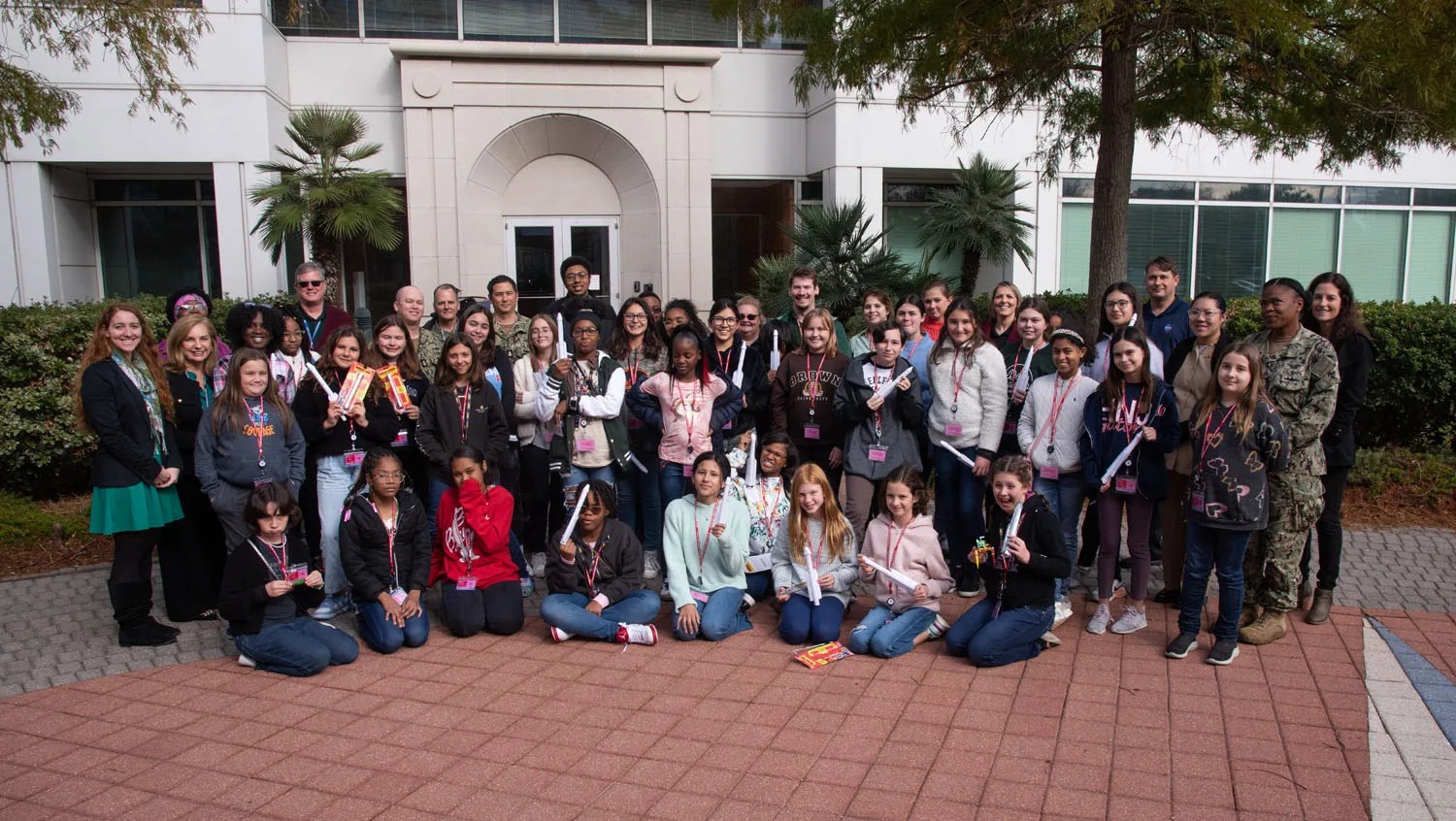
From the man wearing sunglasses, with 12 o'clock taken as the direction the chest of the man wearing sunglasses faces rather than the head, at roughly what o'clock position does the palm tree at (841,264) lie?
The palm tree is roughly at 8 o'clock from the man wearing sunglasses.

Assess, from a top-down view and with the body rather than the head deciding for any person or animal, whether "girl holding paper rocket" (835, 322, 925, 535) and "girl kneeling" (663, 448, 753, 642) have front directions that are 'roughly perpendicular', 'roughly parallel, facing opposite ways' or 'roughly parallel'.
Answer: roughly parallel

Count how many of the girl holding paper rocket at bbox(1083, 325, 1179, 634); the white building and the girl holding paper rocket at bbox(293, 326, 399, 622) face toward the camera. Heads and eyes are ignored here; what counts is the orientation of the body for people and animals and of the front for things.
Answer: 3

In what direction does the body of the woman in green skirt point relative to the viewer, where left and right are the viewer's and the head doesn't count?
facing the viewer and to the right of the viewer

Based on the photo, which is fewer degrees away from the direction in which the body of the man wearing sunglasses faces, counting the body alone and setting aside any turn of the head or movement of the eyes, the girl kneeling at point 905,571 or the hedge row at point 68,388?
the girl kneeling

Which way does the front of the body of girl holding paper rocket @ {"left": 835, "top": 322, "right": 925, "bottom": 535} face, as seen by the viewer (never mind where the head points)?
toward the camera

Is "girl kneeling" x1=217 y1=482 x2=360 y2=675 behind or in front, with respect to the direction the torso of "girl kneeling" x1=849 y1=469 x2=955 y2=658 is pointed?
in front

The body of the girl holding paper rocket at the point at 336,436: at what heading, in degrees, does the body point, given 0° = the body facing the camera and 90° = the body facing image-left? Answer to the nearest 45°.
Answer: approximately 0°

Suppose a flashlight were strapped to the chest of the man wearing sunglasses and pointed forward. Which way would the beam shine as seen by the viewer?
toward the camera

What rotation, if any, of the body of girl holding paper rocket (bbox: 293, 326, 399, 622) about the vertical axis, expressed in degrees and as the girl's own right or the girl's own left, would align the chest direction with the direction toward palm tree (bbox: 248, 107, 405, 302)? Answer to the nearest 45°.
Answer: approximately 180°

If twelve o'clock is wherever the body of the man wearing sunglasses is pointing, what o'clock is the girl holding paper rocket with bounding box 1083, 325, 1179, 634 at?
The girl holding paper rocket is roughly at 10 o'clock from the man wearing sunglasses.

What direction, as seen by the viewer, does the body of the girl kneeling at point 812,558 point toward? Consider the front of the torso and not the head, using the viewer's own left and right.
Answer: facing the viewer

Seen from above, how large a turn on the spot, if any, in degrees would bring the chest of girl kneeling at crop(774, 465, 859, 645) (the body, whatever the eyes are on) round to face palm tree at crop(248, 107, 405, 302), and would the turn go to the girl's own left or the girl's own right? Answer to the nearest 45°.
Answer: approximately 135° to the girl's own right

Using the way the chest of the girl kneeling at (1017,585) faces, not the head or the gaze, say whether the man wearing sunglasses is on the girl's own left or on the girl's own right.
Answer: on the girl's own right

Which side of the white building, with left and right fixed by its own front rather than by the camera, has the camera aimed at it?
front
